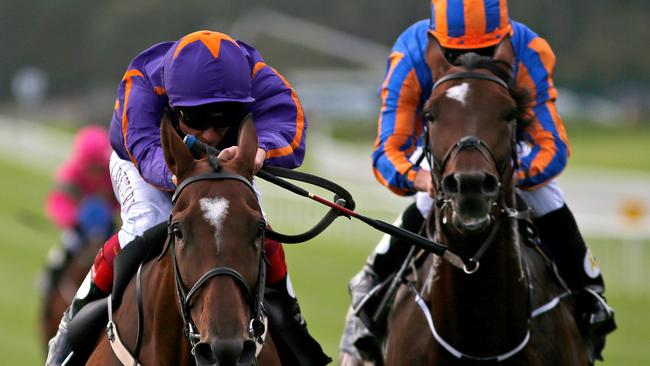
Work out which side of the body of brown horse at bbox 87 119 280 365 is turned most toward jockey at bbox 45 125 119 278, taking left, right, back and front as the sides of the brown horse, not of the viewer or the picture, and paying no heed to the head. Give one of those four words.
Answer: back

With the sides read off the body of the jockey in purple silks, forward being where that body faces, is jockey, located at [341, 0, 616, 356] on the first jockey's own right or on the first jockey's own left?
on the first jockey's own left

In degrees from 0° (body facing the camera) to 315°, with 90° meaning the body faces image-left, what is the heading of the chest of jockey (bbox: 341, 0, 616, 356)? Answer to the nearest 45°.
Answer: approximately 0°

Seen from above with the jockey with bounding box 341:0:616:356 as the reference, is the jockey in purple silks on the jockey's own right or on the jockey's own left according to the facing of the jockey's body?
on the jockey's own right

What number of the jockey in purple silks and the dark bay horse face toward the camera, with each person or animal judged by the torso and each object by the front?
2

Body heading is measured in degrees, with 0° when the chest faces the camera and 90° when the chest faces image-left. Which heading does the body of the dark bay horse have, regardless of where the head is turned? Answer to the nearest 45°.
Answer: approximately 0°

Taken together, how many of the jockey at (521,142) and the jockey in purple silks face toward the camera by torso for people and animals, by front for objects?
2
